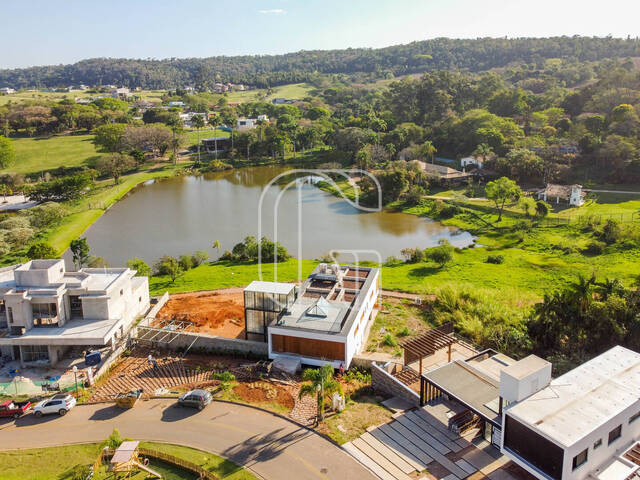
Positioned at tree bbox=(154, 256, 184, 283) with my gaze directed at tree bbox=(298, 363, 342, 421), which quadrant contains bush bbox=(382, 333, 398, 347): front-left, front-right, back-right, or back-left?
front-left

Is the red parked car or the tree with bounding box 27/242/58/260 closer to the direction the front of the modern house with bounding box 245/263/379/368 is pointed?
the red parked car

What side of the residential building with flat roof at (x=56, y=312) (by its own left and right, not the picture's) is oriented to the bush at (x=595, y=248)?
left

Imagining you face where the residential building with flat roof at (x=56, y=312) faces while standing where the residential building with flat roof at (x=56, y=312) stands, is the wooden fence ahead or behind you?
ahead

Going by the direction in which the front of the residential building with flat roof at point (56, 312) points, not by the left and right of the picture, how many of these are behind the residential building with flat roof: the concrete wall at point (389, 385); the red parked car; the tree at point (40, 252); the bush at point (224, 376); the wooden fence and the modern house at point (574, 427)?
1

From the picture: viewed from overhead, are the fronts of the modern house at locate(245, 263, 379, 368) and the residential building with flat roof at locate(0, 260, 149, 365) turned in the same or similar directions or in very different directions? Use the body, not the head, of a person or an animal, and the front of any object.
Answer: same or similar directions

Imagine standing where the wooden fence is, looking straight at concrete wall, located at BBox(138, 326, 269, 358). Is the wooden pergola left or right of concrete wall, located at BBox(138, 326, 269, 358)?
right

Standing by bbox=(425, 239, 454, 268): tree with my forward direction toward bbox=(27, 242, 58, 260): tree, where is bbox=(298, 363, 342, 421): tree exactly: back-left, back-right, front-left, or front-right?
front-left

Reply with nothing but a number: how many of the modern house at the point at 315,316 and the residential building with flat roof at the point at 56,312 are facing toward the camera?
2

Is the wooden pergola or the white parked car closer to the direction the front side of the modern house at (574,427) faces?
the white parked car

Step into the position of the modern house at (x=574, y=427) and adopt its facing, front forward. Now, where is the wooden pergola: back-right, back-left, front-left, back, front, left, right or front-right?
right

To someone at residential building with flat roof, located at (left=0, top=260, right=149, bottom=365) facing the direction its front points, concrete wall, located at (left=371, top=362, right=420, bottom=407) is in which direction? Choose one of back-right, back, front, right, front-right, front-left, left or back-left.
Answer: front-left

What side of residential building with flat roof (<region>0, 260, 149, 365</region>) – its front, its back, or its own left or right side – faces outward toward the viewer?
front

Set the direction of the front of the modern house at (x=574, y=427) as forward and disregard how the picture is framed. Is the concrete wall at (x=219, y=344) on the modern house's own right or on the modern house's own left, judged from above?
on the modern house's own right

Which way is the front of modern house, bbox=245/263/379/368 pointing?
toward the camera

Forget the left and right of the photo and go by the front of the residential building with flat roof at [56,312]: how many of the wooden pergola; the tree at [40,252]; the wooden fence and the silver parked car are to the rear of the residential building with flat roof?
1
